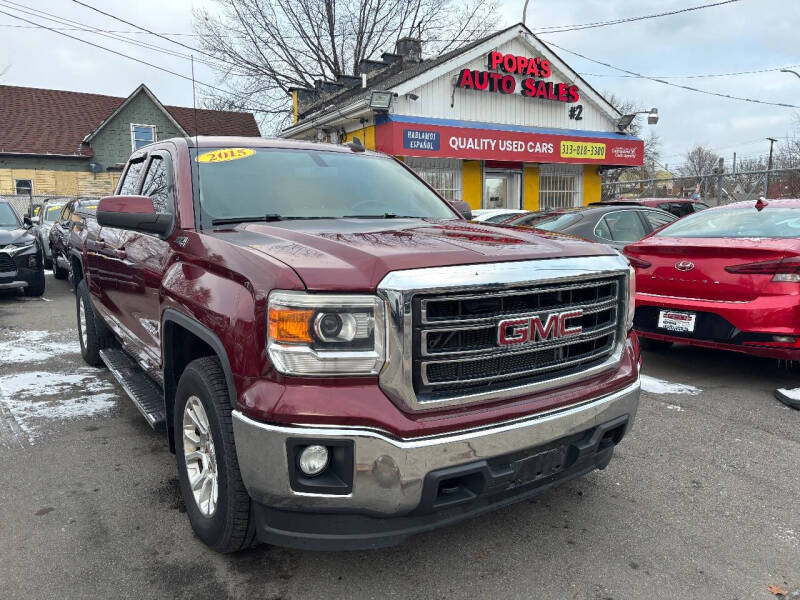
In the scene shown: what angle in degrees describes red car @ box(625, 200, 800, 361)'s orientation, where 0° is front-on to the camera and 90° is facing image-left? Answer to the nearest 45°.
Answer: approximately 225°

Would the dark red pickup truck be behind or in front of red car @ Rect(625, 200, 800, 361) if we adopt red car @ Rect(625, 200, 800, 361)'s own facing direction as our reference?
behind

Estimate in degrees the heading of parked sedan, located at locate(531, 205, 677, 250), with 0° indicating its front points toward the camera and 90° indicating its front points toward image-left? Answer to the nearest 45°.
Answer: approximately 225°

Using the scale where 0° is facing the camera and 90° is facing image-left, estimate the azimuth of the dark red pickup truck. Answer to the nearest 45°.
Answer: approximately 315°

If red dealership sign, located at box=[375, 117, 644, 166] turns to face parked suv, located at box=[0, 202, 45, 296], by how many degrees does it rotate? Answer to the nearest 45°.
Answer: approximately 90° to its right

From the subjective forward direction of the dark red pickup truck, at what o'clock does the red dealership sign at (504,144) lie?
The red dealership sign is roughly at 8 o'clock from the dark red pickup truck.

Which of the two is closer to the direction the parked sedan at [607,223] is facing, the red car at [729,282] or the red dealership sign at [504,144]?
the red dealership sign

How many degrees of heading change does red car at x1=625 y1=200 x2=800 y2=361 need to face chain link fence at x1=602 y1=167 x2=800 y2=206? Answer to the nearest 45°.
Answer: approximately 45° to its left

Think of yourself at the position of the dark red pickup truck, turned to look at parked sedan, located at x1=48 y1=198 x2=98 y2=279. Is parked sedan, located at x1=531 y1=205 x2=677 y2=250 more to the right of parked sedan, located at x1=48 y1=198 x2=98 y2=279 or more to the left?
right
